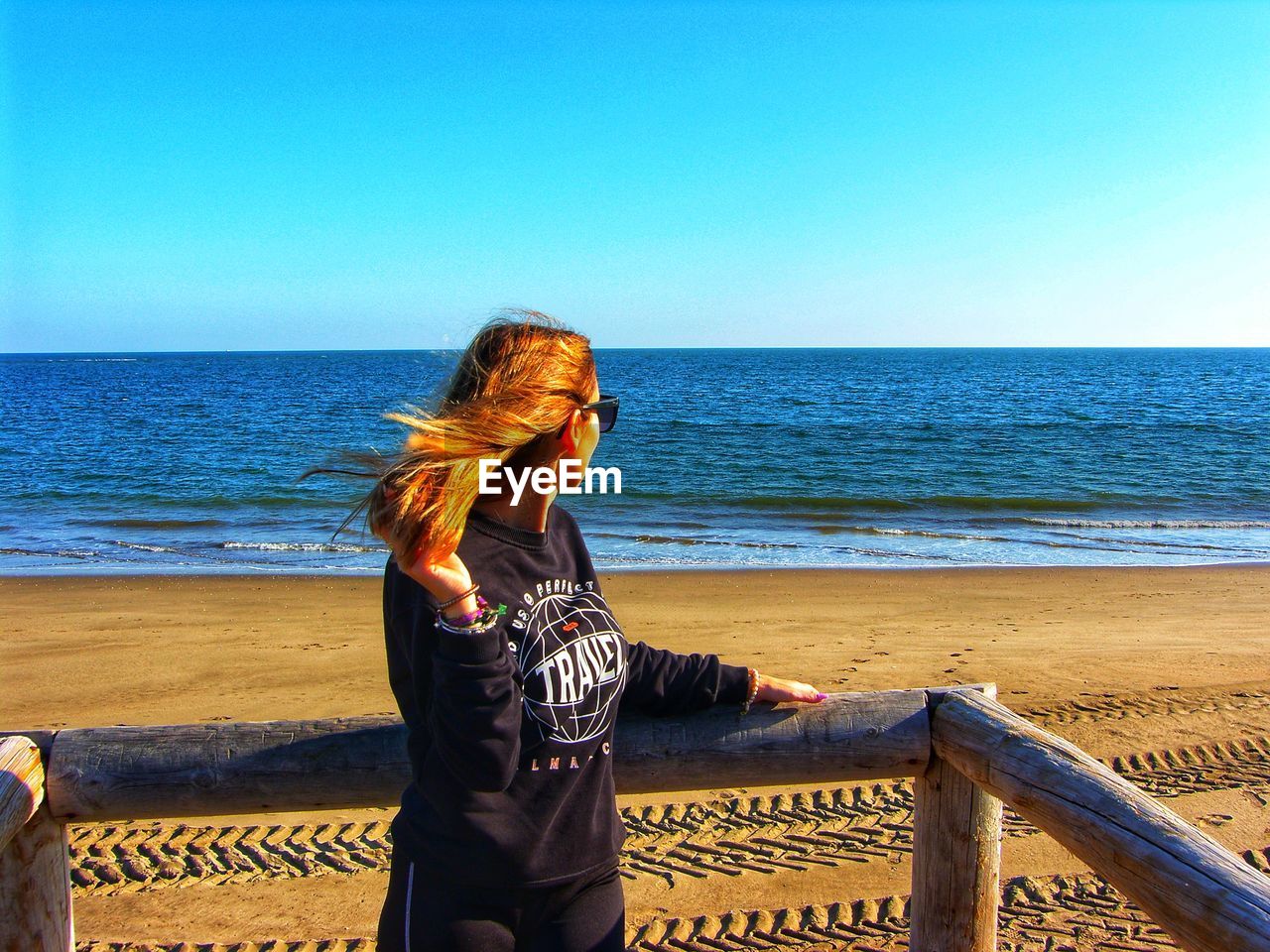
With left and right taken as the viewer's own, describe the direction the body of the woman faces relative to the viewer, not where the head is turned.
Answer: facing the viewer and to the right of the viewer

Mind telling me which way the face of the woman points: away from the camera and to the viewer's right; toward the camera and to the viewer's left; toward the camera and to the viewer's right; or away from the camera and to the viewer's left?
away from the camera and to the viewer's right
